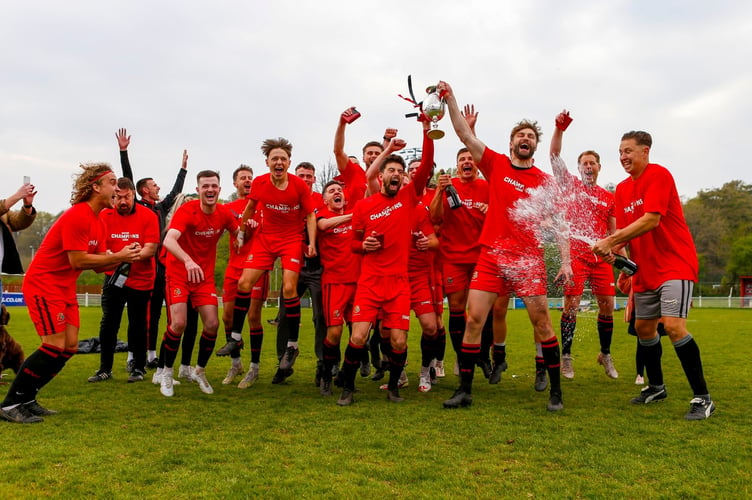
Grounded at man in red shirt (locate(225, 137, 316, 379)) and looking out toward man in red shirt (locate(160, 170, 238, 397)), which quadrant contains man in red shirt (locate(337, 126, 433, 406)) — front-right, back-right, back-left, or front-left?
back-left

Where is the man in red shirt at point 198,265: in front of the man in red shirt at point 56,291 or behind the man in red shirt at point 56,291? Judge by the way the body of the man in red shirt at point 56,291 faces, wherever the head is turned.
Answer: in front

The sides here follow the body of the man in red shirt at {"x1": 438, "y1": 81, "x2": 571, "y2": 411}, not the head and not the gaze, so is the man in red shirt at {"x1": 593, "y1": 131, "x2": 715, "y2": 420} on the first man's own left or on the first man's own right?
on the first man's own left

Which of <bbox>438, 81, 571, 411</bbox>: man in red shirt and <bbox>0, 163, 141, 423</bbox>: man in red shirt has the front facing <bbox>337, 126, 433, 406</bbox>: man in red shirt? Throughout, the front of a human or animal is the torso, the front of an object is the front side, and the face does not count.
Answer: <bbox>0, 163, 141, 423</bbox>: man in red shirt

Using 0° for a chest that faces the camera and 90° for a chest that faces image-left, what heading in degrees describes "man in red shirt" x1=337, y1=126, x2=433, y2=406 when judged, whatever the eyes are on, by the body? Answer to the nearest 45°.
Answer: approximately 0°

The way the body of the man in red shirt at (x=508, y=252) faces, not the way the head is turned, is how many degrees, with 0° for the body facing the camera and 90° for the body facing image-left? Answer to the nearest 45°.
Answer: approximately 0°

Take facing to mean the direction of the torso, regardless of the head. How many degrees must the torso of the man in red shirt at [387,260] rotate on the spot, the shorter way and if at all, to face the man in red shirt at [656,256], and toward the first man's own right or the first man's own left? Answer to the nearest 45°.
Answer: approximately 90° to the first man's own left

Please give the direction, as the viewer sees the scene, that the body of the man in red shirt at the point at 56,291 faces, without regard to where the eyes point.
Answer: to the viewer's right
